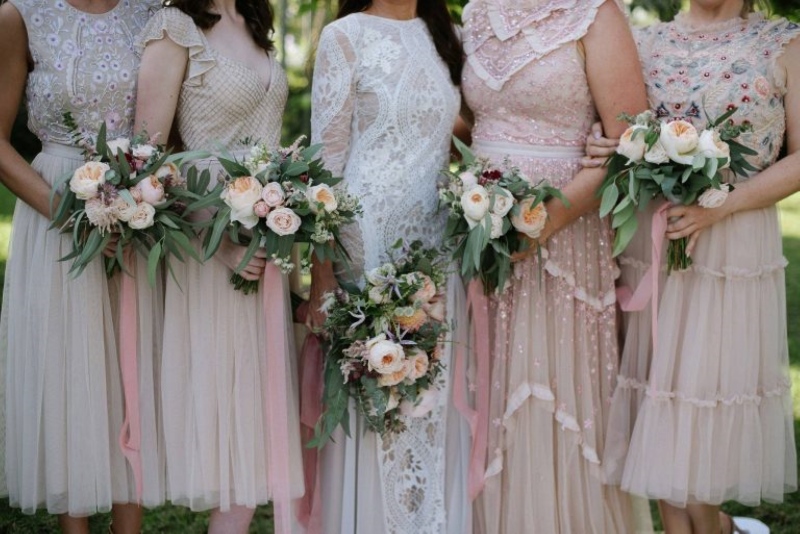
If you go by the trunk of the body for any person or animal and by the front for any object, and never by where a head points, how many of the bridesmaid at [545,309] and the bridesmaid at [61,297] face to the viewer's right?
0

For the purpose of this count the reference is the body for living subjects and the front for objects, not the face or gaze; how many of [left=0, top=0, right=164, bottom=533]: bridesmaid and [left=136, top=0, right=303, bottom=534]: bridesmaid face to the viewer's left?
0

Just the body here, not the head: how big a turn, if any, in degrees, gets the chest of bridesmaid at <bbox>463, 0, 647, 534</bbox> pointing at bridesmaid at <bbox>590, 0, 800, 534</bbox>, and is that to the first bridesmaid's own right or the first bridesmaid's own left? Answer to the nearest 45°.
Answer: approximately 135° to the first bridesmaid's own left

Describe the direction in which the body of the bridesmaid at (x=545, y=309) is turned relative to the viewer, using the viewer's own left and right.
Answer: facing the viewer and to the left of the viewer

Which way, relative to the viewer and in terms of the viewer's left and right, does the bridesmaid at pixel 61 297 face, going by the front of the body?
facing the viewer

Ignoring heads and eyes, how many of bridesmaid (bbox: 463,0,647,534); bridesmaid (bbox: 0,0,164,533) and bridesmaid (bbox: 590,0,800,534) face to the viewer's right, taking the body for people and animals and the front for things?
0

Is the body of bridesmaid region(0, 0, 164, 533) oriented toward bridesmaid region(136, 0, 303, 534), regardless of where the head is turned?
no

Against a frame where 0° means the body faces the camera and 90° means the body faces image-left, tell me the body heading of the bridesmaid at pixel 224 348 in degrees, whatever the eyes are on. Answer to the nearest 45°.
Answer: approximately 315°

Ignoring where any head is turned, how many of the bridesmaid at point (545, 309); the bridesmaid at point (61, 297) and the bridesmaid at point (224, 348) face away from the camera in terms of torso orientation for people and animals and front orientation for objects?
0

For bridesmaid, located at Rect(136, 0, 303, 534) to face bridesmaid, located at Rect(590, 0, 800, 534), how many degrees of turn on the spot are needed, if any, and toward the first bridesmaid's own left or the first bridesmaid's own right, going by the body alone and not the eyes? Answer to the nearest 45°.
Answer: approximately 45° to the first bridesmaid's own left
